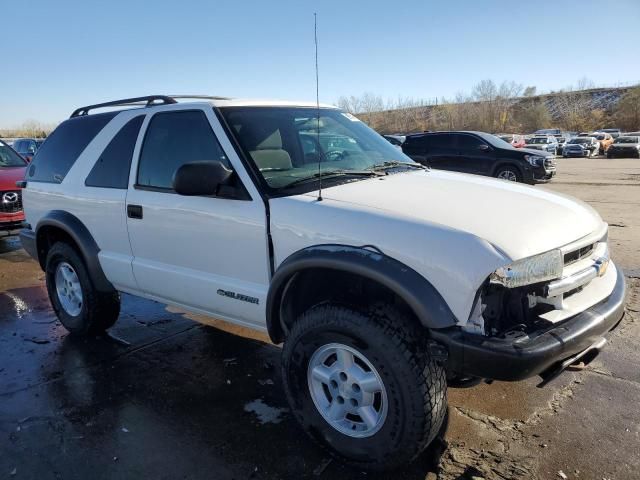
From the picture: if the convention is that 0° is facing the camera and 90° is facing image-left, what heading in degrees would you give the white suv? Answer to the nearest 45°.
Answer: approximately 315°

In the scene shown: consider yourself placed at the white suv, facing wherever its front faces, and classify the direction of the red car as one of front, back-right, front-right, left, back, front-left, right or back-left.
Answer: back
